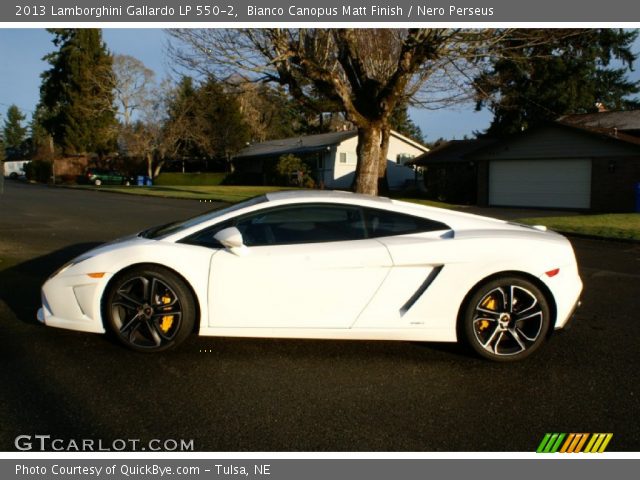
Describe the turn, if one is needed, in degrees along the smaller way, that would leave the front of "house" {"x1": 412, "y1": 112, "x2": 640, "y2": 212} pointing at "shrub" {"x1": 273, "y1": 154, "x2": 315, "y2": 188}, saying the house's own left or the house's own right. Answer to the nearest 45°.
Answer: approximately 135° to the house's own right

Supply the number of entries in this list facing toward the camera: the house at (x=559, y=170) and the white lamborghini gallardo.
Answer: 1

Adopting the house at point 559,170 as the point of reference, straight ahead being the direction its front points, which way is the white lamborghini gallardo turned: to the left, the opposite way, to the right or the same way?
to the right

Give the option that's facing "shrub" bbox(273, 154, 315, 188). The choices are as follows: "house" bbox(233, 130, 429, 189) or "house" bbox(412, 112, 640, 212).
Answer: "house" bbox(233, 130, 429, 189)

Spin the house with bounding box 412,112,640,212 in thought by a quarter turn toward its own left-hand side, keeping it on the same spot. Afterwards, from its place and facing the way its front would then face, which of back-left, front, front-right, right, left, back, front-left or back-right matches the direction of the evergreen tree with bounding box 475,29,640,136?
left

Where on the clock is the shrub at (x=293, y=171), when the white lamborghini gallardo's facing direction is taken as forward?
The shrub is roughly at 3 o'clock from the white lamborghini gallardo.

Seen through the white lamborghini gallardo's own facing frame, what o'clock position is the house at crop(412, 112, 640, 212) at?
The house is roughly at 4 o'clock from the white lamborghini gallardo.

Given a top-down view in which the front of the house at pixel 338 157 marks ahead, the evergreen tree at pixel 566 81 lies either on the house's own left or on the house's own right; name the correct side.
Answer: on the house's own left

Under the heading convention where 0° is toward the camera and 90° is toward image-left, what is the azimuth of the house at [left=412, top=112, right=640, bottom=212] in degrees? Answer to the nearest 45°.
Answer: approximately 0°

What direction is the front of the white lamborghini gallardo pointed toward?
to the viewer's left

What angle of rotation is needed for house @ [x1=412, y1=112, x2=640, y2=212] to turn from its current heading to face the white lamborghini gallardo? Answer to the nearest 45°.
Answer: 0° — it already faces it
